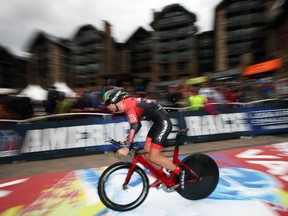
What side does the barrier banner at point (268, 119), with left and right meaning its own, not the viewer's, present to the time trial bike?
front

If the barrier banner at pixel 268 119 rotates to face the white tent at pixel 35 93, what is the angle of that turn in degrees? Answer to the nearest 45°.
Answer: approximately 90° to its right

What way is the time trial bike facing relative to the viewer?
to the viewer's left

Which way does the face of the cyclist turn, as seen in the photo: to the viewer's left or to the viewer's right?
to the viewer's left

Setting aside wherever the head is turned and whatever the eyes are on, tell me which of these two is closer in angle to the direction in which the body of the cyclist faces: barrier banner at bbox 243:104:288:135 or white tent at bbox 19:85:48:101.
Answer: the white tent

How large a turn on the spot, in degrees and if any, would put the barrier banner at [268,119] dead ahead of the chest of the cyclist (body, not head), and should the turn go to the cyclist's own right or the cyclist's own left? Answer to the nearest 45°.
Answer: approximately 135° to the cyclist's own right

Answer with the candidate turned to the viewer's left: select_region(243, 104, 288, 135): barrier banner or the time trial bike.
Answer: the time trial bike

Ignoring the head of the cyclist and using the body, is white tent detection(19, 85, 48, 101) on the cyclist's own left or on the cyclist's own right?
on the cyclist's own right

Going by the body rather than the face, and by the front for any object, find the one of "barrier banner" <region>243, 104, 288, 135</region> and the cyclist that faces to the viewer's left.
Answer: the cyclist

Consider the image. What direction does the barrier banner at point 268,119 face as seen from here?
toward the camera

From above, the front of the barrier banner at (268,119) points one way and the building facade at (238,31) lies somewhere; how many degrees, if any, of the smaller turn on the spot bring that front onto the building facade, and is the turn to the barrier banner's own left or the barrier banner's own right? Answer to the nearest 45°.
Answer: approximately 180°

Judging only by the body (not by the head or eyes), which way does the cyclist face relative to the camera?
to the viewer's left
